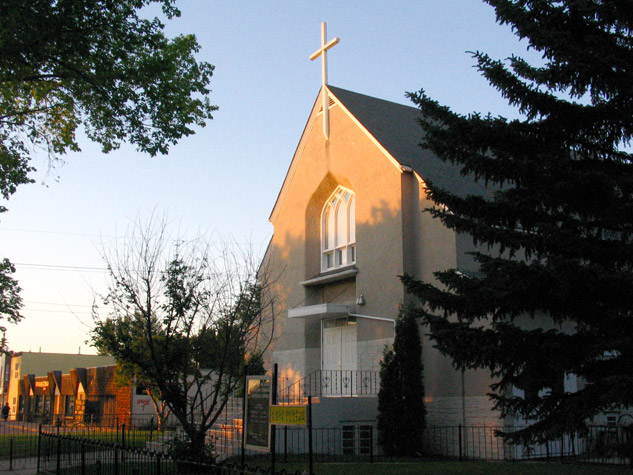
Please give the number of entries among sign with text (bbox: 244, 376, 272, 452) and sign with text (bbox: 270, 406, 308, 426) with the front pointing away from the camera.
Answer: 0

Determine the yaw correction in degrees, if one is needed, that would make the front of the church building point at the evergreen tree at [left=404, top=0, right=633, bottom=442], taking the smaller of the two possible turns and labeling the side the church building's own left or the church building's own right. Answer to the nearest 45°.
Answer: approximately 45° to the church building's own left

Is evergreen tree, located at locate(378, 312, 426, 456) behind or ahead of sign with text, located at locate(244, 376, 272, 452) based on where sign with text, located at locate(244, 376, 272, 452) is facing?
behind

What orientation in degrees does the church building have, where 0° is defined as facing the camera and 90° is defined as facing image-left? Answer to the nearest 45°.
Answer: approximately 45°

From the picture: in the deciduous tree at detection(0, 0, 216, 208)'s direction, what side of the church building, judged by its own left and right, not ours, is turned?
front

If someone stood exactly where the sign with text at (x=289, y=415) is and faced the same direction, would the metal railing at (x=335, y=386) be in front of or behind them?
behind

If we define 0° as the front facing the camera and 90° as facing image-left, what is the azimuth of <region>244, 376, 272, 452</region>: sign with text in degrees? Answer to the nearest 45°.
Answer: approximately 45°

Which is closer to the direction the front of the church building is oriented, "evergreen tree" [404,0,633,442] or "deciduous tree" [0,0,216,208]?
the deciduous tree

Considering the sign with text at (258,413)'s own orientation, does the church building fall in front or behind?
behind
